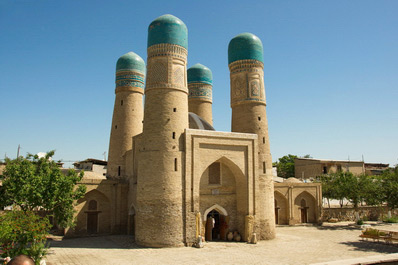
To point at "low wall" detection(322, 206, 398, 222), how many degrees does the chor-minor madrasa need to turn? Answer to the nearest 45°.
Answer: approximately 90° to its left

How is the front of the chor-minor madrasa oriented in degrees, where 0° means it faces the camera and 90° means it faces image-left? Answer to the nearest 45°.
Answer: approximately 315°

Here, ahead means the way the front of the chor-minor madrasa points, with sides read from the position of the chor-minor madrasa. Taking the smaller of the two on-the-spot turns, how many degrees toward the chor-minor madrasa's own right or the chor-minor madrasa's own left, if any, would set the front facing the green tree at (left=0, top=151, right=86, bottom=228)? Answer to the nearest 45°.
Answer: approximately 90° to the chor-minor madrasa's own right

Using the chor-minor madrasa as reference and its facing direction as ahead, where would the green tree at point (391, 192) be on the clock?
The green tree is roughly at 10 o'clock from the chor-minor madrasa.
